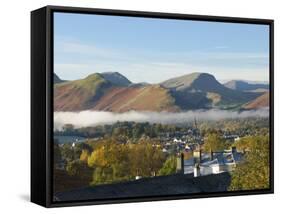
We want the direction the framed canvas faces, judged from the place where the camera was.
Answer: facing the viewer and to the right of the viewer
